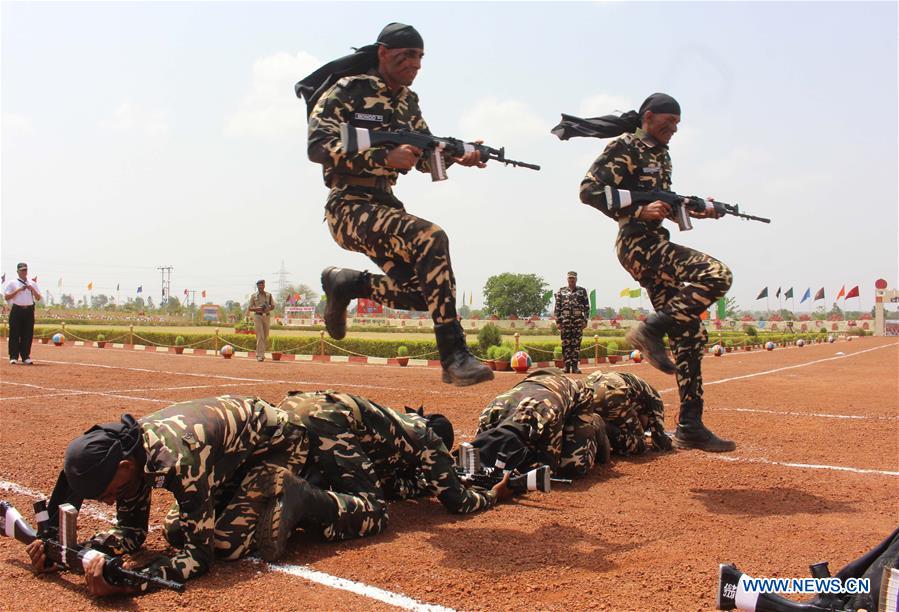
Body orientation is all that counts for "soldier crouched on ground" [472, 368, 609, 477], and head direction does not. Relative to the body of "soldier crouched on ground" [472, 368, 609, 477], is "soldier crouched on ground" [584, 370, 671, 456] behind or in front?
behind

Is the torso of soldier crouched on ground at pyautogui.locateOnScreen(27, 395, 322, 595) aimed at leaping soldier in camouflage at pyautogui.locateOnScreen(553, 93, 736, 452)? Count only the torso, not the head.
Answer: no

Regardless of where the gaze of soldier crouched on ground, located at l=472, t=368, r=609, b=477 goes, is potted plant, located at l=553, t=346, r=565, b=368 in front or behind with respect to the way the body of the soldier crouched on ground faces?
behind

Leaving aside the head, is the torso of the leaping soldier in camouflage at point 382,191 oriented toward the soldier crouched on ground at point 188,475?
no

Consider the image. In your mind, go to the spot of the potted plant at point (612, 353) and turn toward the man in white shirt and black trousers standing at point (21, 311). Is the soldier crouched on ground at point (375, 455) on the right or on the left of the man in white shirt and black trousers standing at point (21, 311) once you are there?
left

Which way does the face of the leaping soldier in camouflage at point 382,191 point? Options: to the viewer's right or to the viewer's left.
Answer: to the viewer's right

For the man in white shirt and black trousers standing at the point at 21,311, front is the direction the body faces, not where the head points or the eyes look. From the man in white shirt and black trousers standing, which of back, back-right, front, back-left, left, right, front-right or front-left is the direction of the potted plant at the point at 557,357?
left

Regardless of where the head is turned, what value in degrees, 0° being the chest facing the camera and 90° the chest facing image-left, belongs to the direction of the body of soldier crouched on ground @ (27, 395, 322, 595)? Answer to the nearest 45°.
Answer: approximately 45°

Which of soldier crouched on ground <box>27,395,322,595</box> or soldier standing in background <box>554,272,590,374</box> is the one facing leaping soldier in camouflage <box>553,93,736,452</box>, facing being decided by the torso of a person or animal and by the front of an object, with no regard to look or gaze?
the soldier standing in background

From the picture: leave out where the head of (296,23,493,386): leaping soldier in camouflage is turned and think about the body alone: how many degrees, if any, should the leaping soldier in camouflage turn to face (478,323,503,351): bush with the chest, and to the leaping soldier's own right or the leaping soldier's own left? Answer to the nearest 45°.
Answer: approximately 135° to the leaping soldier's own left

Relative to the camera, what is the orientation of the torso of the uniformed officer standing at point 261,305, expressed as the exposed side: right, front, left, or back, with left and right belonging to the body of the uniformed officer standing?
front

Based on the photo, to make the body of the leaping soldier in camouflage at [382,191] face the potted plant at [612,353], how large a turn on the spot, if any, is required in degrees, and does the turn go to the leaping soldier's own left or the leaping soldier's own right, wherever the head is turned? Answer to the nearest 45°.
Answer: approximately 135° to the leaping soldier's own left

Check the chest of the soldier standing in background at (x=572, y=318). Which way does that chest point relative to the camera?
toward the camera

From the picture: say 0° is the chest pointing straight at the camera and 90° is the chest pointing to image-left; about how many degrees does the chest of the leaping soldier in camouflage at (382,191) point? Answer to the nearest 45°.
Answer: approximately 315°

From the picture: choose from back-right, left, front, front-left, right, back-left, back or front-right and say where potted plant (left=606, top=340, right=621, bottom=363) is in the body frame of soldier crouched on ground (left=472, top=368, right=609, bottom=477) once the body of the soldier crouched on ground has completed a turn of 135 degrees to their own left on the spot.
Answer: left

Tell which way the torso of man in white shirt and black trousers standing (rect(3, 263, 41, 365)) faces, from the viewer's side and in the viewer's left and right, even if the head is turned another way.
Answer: facing the viewer

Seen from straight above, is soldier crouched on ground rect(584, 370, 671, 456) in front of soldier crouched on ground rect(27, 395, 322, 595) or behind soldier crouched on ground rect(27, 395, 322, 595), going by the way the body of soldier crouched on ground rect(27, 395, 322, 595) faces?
behind

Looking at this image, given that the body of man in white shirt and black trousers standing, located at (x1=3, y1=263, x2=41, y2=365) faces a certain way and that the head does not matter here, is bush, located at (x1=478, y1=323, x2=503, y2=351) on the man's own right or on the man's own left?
on the man's own left
